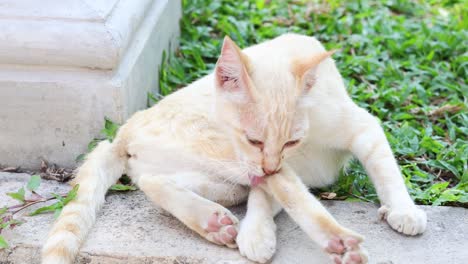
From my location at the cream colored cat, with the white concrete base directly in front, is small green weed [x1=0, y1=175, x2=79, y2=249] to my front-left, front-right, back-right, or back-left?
front-left

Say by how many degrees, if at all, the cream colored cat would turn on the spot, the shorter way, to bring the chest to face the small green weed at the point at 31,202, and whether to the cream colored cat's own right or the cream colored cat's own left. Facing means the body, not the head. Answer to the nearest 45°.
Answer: approximately 135° to the cream colored cat's own right

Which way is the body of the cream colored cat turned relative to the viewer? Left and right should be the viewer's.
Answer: facing the viewer and to the right of the viewer

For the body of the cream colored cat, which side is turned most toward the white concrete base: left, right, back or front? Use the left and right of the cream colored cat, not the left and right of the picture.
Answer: back

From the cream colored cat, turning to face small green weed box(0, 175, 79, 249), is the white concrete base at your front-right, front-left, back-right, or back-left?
front-right
